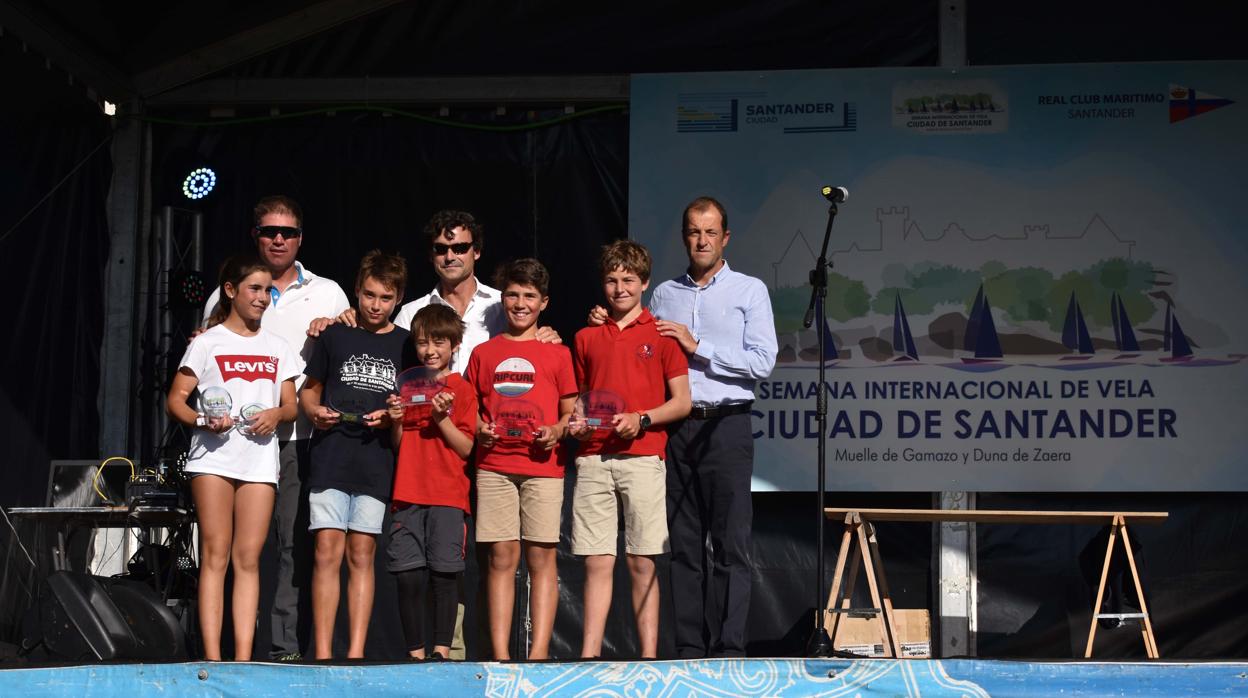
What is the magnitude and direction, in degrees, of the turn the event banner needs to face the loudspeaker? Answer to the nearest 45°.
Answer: approximately 45° to its right

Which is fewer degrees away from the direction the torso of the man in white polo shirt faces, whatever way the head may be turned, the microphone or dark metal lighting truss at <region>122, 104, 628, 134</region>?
the microphone

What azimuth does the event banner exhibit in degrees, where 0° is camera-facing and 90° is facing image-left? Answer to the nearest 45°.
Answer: approximately 0°
